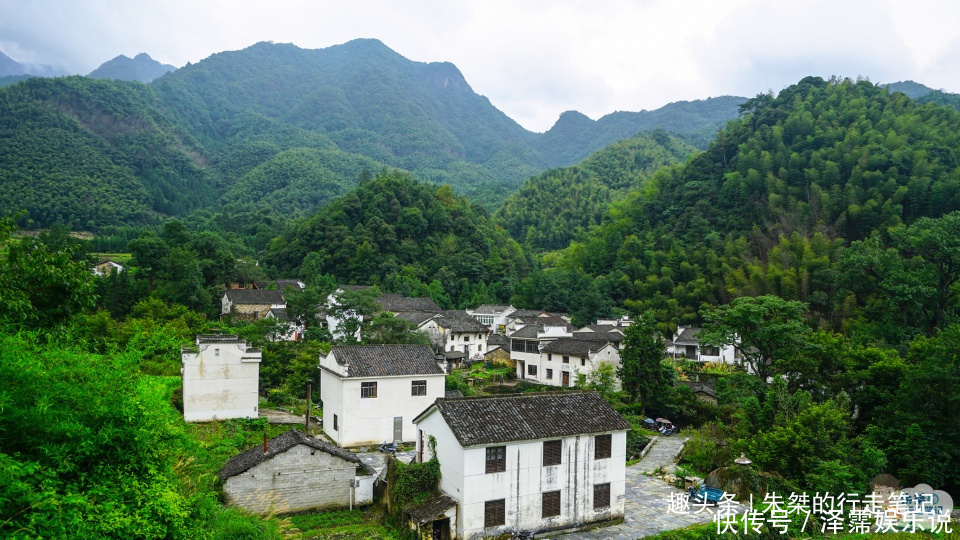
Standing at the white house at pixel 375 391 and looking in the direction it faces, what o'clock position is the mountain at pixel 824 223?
The mountain is roughly at 8 o'clock from the white house.

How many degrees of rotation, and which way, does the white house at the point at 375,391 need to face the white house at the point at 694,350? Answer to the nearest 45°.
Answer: approximately 135° to its left

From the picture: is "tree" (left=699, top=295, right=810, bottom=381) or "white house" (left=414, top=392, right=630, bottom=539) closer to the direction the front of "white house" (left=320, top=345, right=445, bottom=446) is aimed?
the white house

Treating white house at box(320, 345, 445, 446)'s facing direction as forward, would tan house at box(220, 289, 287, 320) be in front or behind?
behind

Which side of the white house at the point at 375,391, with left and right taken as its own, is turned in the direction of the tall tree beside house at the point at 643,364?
left

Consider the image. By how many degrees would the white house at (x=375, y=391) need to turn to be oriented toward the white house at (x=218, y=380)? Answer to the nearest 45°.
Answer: approximately 90° to its right

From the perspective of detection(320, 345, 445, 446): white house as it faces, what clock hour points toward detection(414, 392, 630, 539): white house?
detection(414, 392, 630, 539): white house is roughly at 11 o'clock from detection(320, 345, 445, 446): white house.

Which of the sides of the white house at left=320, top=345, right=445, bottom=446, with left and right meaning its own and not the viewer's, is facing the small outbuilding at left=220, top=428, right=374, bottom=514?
front

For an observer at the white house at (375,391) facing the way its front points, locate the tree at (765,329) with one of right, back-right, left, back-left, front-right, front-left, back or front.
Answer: left

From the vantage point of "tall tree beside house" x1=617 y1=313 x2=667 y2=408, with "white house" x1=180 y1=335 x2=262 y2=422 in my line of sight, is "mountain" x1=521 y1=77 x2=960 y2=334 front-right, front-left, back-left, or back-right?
back-right

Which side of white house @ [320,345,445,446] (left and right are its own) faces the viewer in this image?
front
